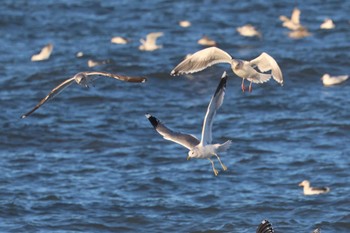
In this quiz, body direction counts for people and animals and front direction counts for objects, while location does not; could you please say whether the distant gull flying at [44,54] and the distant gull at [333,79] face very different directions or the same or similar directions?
same or similar directions

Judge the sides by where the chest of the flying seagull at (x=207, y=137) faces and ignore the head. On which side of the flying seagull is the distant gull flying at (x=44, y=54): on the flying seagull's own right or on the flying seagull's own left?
on the flying seagull's own right

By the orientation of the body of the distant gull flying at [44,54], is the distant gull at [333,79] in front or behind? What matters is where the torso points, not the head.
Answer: behind

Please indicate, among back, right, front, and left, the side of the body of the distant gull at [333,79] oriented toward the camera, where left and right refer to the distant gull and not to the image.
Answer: left

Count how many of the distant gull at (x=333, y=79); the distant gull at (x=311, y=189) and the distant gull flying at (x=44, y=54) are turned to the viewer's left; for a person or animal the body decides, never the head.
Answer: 3

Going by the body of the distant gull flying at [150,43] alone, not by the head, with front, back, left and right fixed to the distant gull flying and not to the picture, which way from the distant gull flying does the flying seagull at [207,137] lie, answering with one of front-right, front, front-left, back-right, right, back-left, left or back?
left

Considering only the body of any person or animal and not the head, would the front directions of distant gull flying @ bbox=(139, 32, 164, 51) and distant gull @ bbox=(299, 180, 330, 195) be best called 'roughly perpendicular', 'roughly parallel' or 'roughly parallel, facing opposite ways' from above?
roughly parallel

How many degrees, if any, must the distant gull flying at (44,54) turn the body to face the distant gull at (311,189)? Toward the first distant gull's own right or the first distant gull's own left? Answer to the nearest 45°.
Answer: approximately 135° to the first distant gull's own left

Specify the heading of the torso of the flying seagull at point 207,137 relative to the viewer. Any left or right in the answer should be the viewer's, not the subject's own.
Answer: facing the viewer and to the left of the viewer

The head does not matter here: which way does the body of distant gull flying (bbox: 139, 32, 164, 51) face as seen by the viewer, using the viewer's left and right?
facing to the left of the viewer

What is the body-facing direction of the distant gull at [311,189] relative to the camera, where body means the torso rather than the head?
to the viewer's left

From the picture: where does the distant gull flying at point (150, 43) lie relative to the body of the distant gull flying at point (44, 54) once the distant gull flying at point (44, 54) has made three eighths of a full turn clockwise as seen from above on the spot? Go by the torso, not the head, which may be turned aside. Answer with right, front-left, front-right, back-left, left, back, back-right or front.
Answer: front-right
